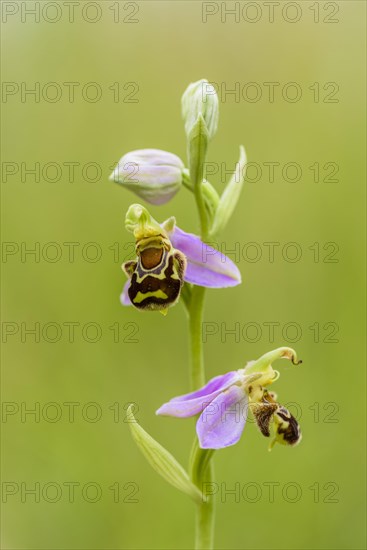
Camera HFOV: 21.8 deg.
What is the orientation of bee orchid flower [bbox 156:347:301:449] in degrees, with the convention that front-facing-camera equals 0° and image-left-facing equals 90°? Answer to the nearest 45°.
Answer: approximately 270°
